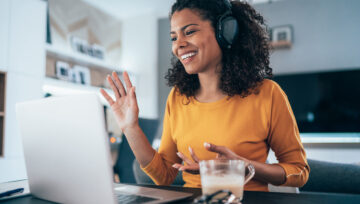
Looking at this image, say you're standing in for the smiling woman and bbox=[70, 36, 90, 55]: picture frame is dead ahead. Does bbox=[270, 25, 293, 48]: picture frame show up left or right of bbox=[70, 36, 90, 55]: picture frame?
right

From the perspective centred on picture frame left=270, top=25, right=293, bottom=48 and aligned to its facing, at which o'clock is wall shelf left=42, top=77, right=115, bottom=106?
The wall shelf is roughly at 2 o'clock from the picture frame.

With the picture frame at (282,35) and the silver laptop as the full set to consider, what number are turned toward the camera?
1

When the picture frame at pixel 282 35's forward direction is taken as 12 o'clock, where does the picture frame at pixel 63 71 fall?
the picture frame at pixel 63 71 is roughly at 2 o'clock from the picture frame at pixel 282 35.

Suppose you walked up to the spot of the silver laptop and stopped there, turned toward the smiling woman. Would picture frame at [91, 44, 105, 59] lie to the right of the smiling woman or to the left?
left

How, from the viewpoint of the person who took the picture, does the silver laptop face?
facing away from the viewer and to the right of the viewer

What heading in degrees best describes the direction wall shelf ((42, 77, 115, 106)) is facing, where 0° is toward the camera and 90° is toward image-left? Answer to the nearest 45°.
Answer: approximately 315°

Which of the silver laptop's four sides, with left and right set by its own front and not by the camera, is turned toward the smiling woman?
front
